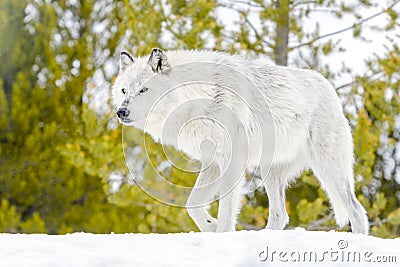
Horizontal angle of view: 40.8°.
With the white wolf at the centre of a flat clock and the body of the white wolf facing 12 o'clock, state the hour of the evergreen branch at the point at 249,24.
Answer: The evergreen branch is roughly at 3 o'clock from the white wolf.

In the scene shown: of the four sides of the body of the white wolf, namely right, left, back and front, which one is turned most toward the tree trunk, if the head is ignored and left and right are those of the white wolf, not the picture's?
right

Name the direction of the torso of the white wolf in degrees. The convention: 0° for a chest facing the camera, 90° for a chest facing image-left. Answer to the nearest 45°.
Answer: approximately 90°
